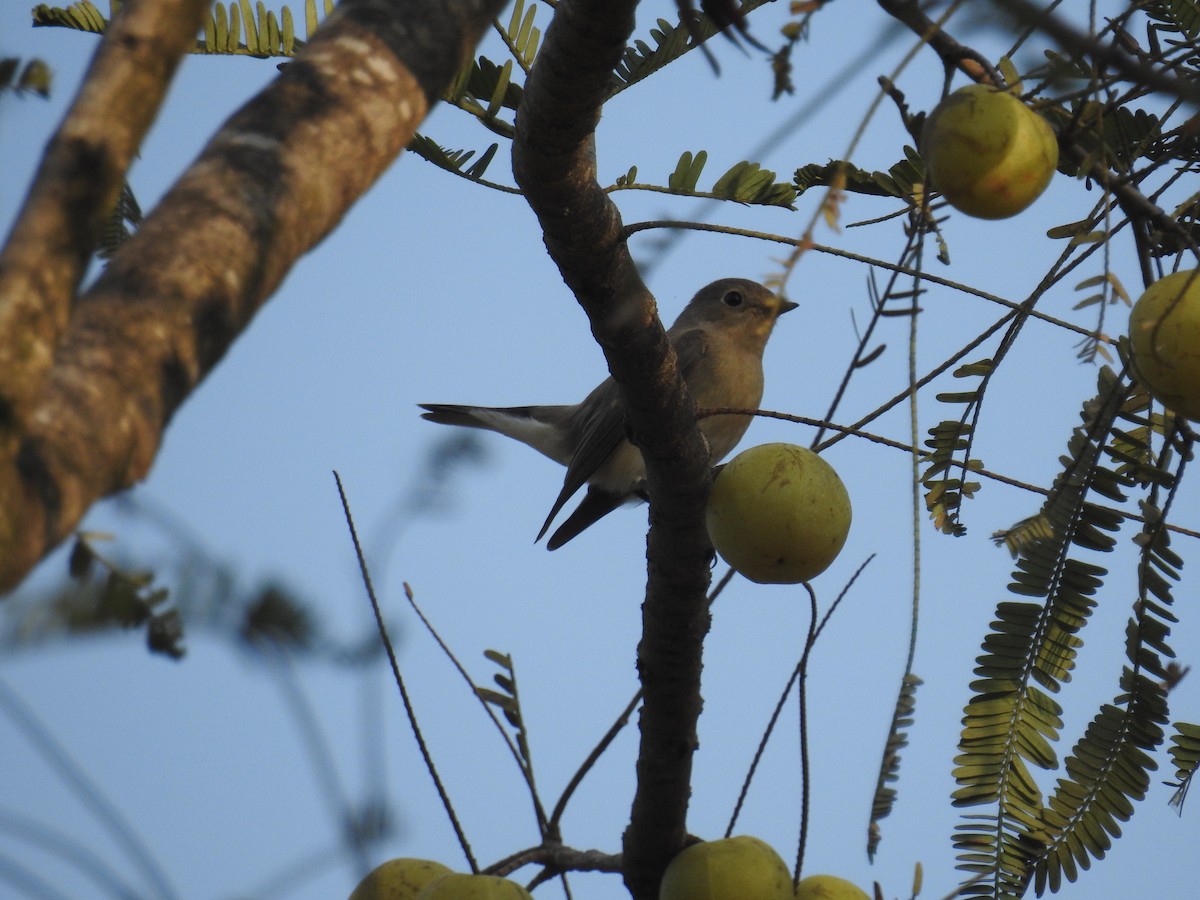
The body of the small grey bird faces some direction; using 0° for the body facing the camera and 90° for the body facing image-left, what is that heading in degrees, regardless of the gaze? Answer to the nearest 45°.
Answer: approximately 270°

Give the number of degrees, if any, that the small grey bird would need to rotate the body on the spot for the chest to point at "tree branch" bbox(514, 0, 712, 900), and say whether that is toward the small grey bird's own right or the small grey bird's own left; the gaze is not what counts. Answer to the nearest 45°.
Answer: approximately 90° to the small grey bird's own right

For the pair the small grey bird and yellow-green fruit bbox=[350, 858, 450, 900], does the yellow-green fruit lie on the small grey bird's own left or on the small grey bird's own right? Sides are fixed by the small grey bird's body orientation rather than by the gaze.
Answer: on the small grey bird's own right

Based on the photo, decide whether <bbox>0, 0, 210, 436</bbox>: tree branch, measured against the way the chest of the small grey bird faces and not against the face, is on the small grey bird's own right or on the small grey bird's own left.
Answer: on the small grey bird's own right

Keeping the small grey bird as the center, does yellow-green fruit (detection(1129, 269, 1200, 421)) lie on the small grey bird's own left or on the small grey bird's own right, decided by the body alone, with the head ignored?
on the small grey bird's own left
